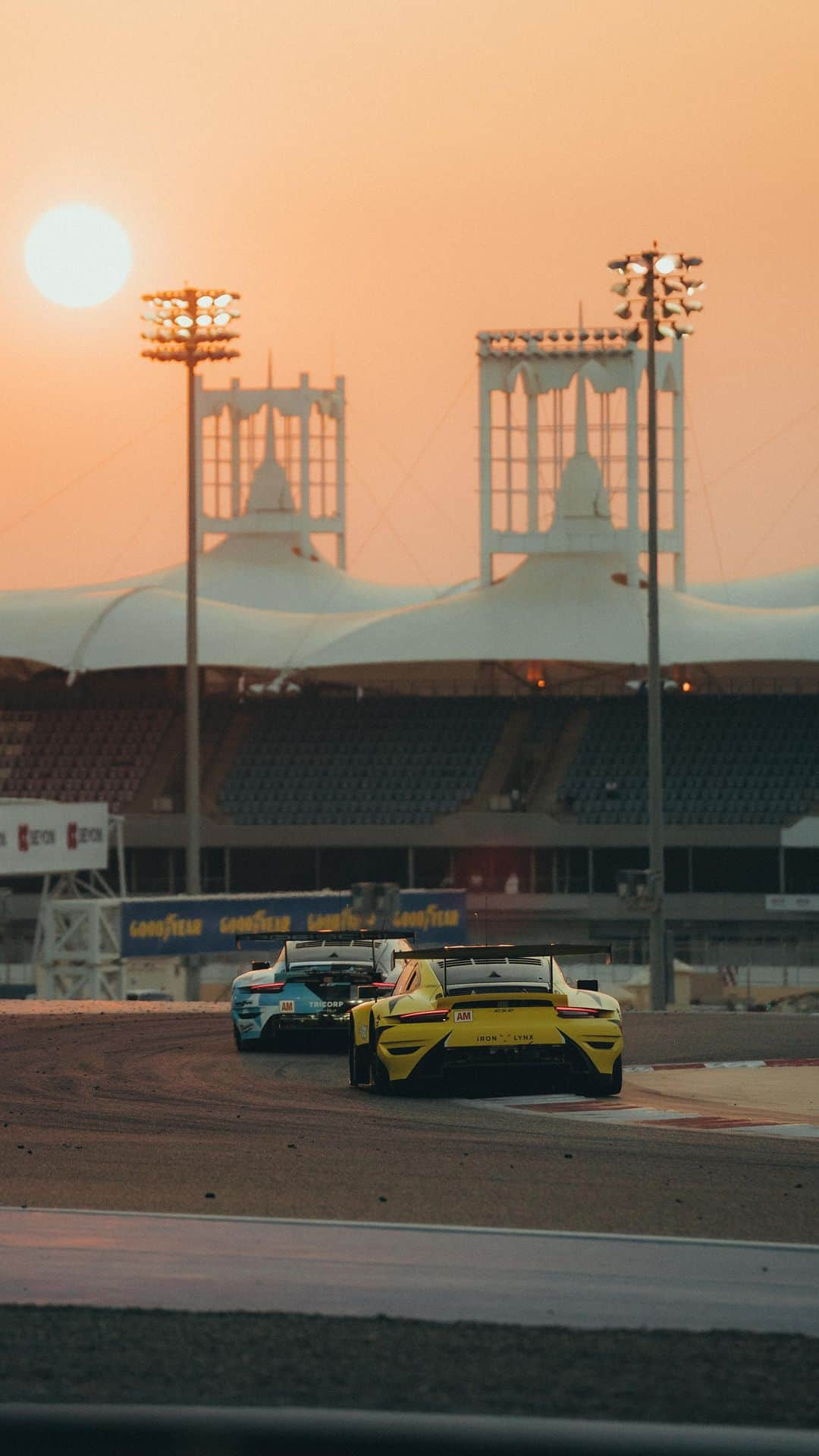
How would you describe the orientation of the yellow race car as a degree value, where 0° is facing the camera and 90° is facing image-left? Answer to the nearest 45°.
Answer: approximately 180°

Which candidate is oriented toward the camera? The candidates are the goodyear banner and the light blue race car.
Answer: the goodyear banner

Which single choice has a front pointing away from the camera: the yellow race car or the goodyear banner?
the yellow race car

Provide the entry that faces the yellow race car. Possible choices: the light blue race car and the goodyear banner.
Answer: the goodyear banner

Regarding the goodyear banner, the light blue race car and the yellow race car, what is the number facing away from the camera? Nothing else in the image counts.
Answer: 2

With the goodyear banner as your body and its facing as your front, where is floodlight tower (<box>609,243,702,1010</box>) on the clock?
The floodlight tower is roughly at 10 o'clock from the goodyear banner.

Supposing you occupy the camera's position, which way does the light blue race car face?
facing away from the viewer

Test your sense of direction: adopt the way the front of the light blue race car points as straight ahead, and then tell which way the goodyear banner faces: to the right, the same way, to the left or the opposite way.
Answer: the opposite way

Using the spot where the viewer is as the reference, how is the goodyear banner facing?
facing the viewer

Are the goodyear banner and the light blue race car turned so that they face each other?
yes

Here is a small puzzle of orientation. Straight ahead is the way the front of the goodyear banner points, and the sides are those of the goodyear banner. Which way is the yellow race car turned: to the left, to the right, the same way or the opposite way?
the opposite way

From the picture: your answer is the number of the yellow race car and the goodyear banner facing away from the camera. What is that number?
1

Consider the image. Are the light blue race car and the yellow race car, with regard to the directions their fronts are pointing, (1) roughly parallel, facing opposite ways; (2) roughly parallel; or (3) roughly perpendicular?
roughly parallel

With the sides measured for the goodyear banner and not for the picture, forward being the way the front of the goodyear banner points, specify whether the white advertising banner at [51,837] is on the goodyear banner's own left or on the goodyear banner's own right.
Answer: on the goodyear banner's own right
